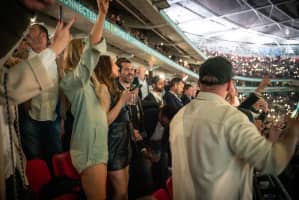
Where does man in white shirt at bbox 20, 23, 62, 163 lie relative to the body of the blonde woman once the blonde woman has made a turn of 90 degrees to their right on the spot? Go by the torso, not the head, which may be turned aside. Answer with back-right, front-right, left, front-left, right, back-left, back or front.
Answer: back-right

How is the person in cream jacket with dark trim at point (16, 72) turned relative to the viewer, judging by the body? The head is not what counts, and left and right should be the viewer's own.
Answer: facing to the right of the viewer

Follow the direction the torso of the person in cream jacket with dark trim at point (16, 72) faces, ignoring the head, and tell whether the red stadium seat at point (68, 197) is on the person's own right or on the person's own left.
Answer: on the person's own left

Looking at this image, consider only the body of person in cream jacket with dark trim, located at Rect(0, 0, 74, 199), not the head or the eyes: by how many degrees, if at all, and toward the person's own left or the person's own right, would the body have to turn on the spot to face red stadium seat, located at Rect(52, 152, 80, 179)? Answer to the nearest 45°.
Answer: approximately 90° to the person's own left

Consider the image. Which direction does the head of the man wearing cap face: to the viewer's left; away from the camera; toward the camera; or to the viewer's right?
away from the camera

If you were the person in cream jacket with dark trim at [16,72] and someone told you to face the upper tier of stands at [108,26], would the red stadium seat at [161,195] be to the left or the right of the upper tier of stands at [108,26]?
right

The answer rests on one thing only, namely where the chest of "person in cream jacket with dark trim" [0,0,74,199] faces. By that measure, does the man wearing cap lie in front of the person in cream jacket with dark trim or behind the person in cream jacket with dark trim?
in front
